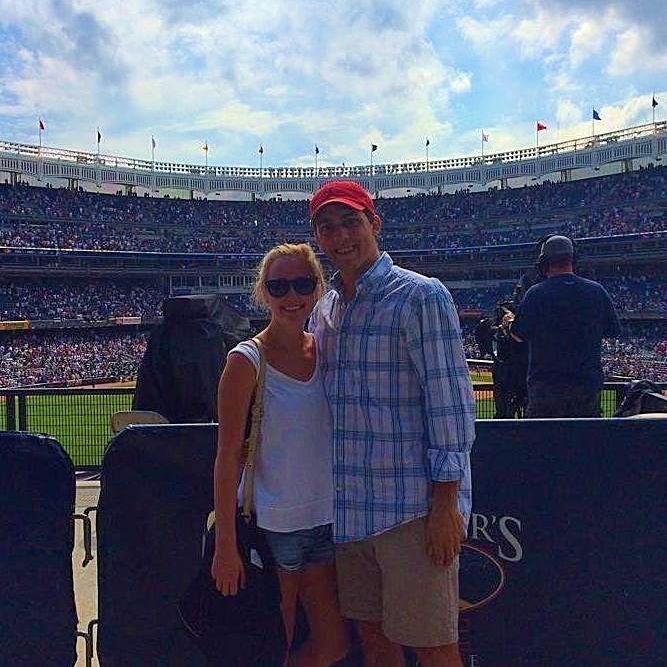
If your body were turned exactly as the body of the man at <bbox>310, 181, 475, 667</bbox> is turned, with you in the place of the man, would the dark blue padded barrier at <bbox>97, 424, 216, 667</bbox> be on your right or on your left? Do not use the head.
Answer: on your right

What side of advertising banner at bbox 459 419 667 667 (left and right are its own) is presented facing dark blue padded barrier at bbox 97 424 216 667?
right

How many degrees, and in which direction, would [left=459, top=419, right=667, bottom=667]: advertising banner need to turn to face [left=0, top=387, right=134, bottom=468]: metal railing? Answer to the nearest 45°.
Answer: approximately 135° to its right

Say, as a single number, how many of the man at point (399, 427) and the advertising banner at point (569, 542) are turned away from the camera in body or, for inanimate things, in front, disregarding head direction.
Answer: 0

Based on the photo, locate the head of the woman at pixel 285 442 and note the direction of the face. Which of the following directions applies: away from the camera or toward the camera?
toward the camera

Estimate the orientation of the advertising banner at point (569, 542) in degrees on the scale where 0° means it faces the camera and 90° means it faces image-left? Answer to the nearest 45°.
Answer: approximately 0°

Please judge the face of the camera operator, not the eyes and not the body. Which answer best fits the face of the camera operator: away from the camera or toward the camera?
away from the camera

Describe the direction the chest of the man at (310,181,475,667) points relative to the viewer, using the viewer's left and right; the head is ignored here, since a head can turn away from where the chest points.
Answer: facing the viewer and to the left of the viewer

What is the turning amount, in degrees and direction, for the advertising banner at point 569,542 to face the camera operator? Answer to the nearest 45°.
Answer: approximately 180°

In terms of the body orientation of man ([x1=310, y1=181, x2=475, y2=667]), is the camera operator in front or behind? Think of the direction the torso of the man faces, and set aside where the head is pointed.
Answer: behind

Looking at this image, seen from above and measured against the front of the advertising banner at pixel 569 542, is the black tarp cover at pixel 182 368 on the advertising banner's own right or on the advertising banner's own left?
on the advertising banner's own right
